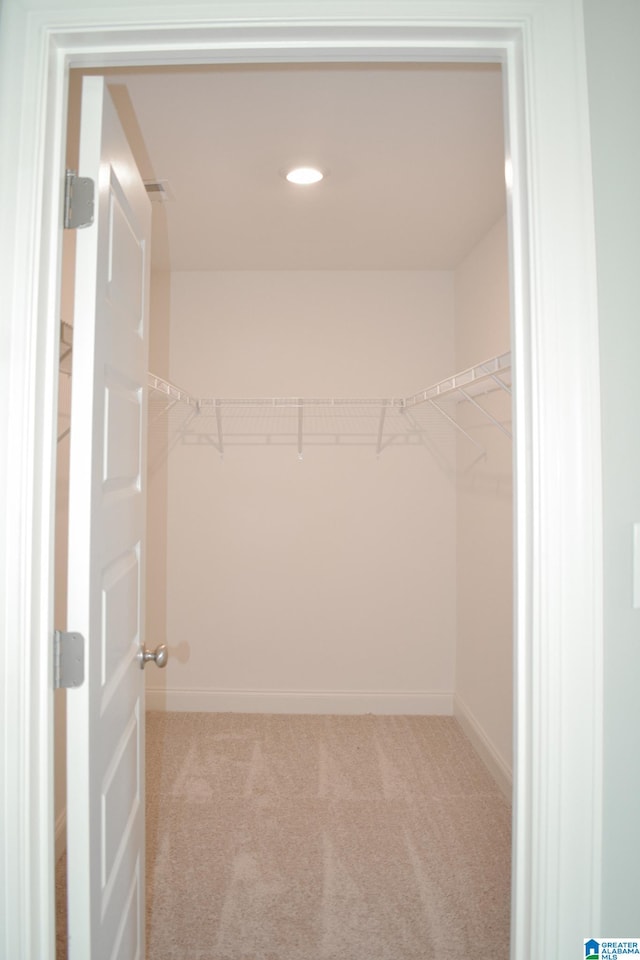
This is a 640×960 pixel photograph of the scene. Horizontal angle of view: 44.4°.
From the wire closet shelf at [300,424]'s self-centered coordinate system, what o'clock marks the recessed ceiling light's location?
The recessed ceiling light is roughly at 12 o'clock from the wire closet shelf.

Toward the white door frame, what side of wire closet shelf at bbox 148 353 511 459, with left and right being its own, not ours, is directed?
front

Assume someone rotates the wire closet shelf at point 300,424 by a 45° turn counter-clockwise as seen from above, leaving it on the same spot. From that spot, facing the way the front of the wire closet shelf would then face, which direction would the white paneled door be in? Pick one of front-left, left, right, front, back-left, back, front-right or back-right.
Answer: front-right

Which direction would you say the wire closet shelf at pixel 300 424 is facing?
toward the camera

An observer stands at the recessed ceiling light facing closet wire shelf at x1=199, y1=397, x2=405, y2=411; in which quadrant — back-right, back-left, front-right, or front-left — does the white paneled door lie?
back-left
